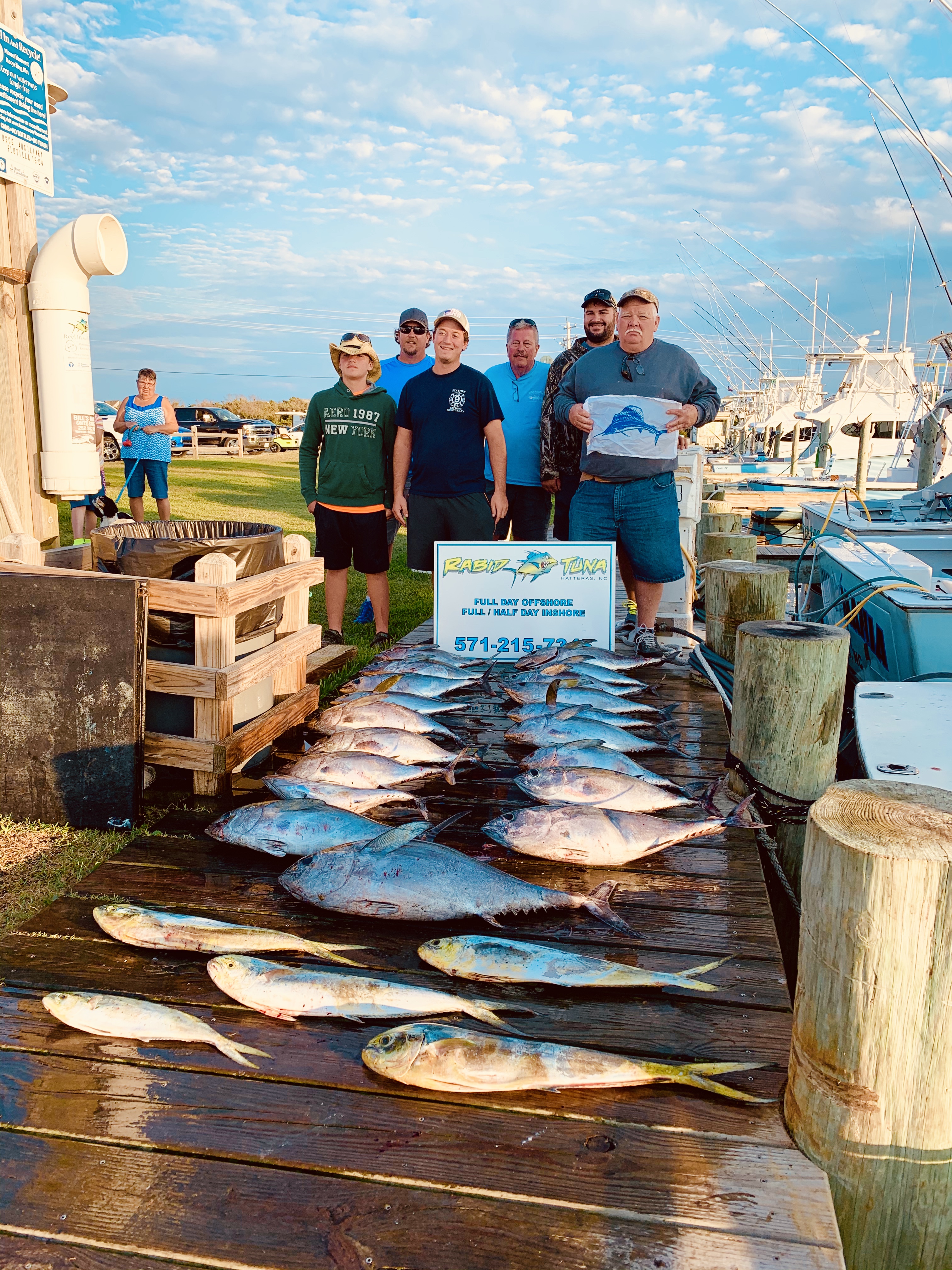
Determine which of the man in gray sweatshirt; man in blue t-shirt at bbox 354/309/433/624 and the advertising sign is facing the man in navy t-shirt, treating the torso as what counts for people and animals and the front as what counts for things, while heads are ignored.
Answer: the man in blue t-shirt

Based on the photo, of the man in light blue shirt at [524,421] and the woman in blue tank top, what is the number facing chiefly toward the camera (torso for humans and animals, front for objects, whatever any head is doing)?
2

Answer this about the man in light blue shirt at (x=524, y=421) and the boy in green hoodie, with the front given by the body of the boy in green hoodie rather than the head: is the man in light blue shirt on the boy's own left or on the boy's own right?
on the boy's own left

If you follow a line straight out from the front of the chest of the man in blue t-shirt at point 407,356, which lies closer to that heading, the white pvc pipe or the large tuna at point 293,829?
the large tuna

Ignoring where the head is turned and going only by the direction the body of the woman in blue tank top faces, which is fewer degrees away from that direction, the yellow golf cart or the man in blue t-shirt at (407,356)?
the man in blue t-shirt

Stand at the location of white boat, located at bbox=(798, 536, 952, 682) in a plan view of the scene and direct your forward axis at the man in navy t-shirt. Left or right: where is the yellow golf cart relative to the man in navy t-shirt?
right

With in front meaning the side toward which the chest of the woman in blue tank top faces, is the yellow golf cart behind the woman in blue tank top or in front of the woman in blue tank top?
behind

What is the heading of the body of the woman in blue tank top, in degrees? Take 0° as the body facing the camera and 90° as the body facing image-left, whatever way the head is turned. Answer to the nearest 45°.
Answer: approximately 0°

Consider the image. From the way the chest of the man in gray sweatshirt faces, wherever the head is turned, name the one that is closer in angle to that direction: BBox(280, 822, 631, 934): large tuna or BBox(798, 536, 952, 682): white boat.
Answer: the large tuna

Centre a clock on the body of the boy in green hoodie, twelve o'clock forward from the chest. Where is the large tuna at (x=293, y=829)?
The large tuna is roughly at 12 o'clock from the boy in green hoodie.

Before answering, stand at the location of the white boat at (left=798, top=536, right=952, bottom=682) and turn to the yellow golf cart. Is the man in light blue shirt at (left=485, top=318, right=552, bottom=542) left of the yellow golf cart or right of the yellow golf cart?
left

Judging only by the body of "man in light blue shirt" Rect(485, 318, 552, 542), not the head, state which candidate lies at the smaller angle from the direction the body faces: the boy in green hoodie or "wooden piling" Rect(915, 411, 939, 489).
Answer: the boy in green hoodie
